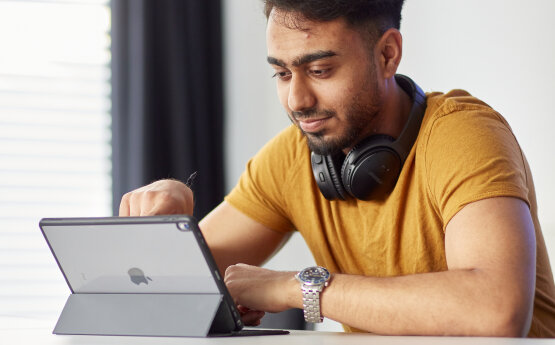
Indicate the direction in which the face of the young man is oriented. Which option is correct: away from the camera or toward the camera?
toward the camera

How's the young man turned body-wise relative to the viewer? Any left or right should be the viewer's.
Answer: facing the viewer and to the left of the viewer

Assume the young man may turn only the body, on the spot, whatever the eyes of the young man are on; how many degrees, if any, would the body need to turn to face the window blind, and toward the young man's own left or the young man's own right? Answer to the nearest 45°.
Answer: approximately 90° to the young man's own right
